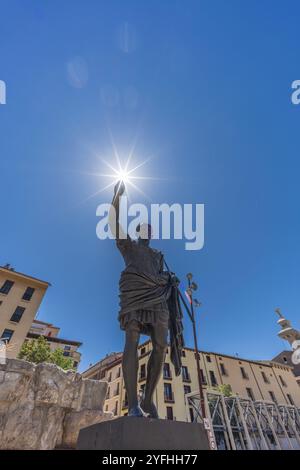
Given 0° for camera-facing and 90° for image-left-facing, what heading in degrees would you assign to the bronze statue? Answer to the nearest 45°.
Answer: approximately 0°

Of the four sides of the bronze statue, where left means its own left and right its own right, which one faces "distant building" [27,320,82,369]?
back

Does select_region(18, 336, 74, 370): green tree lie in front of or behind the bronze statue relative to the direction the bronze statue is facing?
behind

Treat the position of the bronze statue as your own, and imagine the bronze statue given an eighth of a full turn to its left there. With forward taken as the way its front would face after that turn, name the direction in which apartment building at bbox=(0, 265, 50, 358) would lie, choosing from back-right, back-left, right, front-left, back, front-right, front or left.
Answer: back

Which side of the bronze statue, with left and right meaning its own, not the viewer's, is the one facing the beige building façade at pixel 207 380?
back

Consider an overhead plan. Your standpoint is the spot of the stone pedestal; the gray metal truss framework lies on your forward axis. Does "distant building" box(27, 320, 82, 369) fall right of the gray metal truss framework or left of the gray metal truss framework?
left
